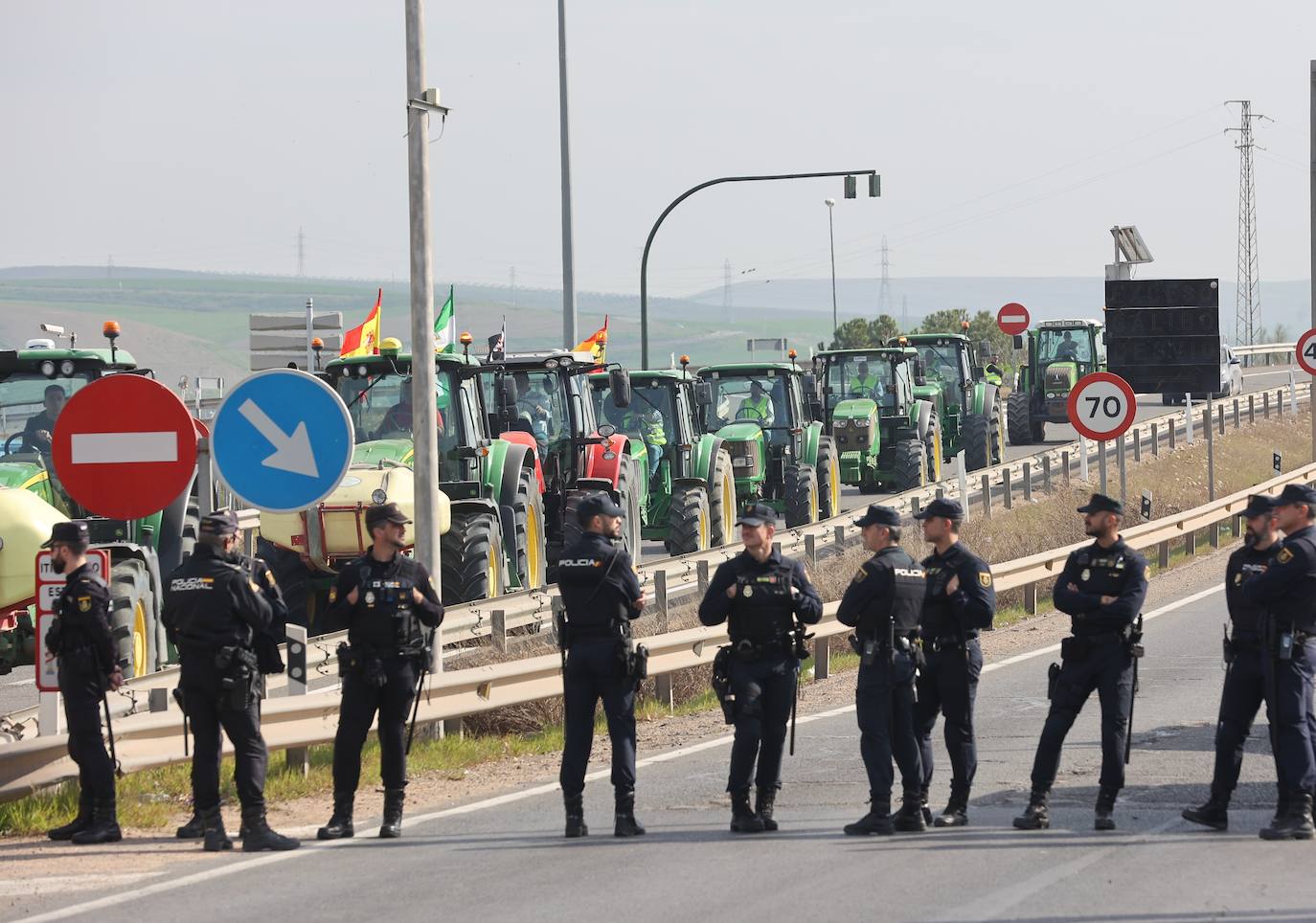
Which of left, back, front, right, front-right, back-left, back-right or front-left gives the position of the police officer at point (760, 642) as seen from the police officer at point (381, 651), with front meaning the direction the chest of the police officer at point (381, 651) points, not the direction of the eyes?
left

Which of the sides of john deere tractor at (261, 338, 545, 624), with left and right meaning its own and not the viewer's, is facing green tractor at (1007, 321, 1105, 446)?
back

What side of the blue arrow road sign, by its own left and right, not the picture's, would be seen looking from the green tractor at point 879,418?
back

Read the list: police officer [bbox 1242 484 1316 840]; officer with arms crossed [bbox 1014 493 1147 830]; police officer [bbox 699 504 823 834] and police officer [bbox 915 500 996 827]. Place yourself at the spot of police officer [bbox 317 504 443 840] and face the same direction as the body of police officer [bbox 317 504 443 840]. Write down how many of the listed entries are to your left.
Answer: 4

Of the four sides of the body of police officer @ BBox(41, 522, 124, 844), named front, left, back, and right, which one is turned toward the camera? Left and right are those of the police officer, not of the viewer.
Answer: left

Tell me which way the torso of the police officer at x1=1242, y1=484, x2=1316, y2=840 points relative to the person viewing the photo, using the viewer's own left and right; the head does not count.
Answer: facing to the left of the viewer

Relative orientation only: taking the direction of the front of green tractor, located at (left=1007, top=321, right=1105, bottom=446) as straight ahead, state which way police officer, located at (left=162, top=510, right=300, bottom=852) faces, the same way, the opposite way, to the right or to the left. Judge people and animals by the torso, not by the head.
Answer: the opposite way

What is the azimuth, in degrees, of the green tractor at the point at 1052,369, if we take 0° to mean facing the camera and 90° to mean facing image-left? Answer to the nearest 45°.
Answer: approximately 0°

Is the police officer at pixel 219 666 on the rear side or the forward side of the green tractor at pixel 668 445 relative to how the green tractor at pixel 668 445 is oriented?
on the forward side

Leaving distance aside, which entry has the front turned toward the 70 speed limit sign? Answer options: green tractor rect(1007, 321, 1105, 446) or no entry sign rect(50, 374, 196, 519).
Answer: the green tractor

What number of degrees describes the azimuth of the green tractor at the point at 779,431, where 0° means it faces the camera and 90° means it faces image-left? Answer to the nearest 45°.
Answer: approximately 45°

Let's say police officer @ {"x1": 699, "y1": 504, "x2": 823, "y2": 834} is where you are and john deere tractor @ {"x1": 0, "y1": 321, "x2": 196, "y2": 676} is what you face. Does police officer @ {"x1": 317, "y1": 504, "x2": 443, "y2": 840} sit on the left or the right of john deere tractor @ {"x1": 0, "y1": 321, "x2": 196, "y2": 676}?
left

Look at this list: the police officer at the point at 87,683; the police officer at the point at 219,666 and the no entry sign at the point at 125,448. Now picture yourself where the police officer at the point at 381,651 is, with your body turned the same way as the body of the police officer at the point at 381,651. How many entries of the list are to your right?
3
